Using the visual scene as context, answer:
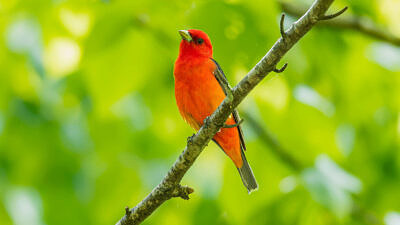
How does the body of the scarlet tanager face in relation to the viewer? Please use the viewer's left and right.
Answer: facing the viewer and to the left of the viewer

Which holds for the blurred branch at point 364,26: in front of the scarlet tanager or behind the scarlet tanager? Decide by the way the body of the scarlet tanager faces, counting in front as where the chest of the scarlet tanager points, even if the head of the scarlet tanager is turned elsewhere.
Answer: behind
